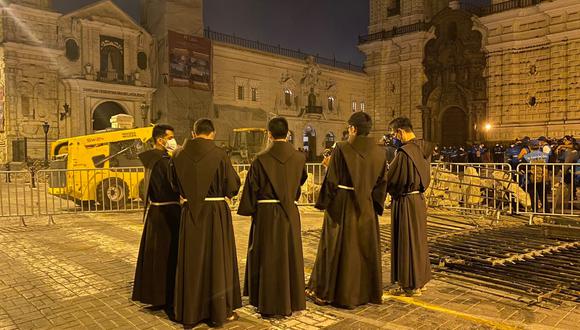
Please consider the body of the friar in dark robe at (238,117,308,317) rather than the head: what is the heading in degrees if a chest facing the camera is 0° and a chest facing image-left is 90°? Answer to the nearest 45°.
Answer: approximately 180°

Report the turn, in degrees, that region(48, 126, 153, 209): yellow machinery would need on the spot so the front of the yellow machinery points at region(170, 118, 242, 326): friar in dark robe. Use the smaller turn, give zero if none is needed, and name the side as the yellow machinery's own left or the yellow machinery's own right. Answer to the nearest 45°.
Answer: approximately 90° to the yellow machinery's own right

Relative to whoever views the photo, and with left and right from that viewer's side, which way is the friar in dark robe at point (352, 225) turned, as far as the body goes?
facing away from the viewer and to the left of the viewer

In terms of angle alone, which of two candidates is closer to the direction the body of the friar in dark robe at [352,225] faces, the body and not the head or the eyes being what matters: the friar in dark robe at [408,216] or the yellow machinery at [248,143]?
the yellow machinery

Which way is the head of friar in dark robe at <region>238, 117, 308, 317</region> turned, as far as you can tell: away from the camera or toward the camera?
away from the camera

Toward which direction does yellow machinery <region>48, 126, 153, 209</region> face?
to the viewer's right

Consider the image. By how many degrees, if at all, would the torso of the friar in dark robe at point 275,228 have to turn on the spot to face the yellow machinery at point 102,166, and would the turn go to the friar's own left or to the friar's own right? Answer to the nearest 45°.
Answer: approximately 45° to the friar's own left

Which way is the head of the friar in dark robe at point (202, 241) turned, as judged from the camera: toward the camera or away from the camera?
away from the camera
